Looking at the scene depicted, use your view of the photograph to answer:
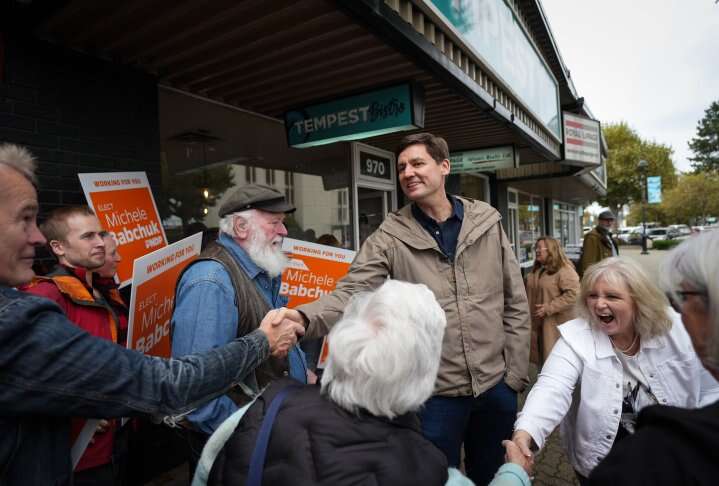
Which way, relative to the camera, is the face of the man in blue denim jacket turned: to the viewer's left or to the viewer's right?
to the viewer's right

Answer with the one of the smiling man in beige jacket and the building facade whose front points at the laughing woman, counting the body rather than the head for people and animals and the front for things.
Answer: the building facade

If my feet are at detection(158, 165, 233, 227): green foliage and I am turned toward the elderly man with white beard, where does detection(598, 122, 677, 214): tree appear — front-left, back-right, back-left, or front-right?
back-left

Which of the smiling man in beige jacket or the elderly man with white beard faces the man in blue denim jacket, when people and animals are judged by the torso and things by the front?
the smiling man in beige jacket

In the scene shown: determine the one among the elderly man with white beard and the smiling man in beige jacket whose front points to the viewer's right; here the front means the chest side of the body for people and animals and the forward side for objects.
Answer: the elderly man with white beard

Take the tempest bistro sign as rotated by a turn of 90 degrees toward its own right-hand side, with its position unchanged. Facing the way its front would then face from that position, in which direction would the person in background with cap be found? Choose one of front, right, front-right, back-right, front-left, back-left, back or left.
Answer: right

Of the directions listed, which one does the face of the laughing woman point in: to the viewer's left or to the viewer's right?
to the viewer's left
